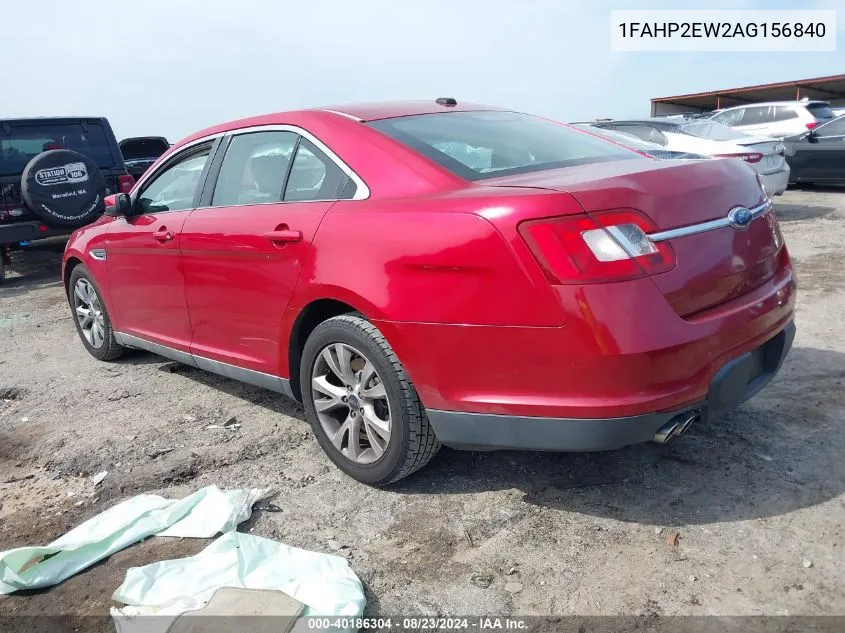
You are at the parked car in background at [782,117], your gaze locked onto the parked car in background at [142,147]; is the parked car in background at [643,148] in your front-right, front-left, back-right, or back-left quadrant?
front-left

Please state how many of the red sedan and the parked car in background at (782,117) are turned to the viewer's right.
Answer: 0

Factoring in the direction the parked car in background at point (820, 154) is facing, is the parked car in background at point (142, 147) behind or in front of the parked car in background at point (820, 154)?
in front

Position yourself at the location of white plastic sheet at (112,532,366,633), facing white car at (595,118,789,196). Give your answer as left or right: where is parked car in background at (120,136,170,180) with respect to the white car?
left

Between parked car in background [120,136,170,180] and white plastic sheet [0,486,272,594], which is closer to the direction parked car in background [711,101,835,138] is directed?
the parked car in background

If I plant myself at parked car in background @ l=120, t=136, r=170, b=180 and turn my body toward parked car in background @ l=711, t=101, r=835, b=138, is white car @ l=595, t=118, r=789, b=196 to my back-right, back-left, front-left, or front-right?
front-right

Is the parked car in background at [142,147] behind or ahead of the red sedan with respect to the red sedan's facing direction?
ahead

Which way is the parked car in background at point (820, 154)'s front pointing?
to the viewer's left

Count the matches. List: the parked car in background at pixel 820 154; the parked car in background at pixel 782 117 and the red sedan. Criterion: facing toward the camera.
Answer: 0

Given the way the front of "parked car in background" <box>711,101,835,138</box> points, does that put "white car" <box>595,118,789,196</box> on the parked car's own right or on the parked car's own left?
on the parked car's own left

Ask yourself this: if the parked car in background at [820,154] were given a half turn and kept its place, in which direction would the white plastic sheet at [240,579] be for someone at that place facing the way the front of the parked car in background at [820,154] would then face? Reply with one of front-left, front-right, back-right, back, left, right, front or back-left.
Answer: right

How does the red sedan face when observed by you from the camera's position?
facing away from the viewer and to the left of the viewer

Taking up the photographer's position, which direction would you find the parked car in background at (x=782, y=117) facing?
facing away from the viewer and to the left of the viewer
